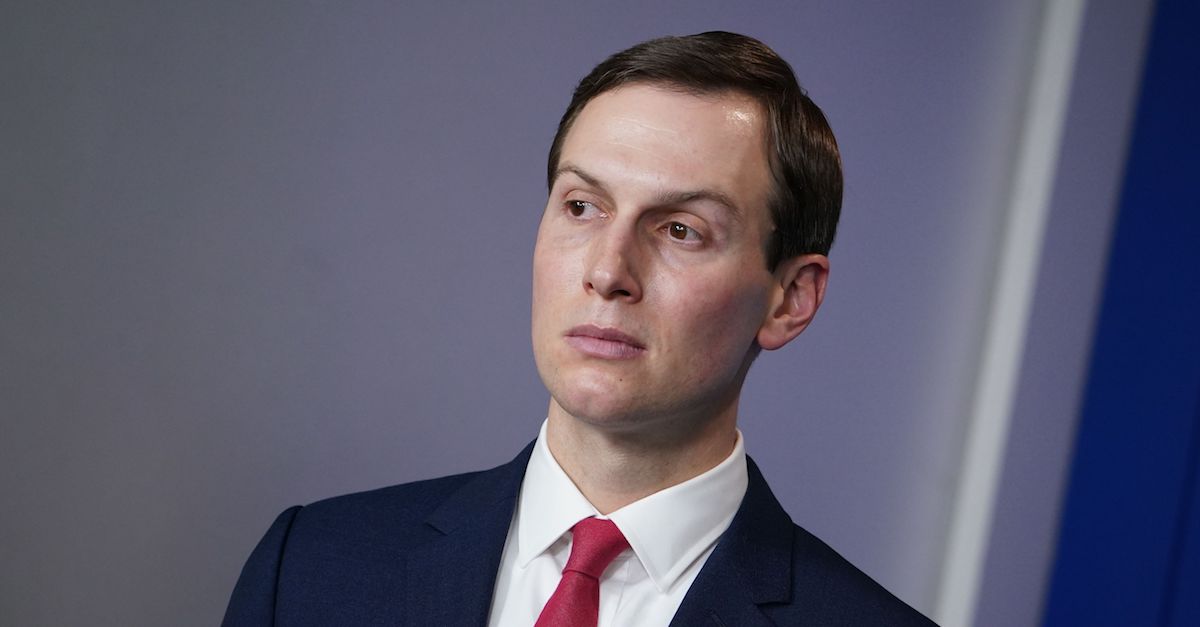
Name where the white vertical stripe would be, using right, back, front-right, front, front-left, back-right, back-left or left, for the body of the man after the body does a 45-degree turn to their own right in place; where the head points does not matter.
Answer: back-right

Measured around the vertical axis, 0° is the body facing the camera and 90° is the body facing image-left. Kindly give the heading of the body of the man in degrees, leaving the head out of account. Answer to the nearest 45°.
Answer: approximately 45°
